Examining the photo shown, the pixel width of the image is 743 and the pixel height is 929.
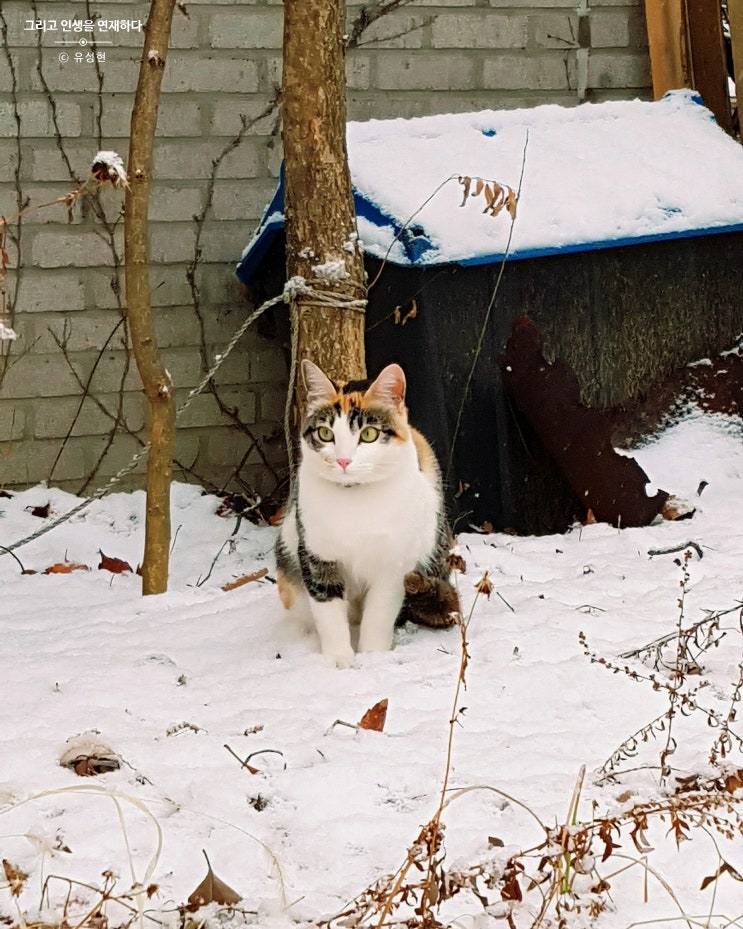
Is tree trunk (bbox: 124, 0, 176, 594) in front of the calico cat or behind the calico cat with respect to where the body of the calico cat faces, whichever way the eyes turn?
behind

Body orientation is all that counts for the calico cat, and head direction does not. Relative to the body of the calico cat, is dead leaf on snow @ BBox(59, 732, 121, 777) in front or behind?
in front

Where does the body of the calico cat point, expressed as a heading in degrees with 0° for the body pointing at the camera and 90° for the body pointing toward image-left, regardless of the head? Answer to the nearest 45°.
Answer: approximately 0°

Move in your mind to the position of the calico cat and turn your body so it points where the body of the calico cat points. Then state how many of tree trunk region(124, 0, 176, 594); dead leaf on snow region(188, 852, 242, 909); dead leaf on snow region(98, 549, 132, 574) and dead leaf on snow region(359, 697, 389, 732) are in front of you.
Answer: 2

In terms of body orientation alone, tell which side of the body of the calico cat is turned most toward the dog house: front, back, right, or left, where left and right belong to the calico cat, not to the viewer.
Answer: back

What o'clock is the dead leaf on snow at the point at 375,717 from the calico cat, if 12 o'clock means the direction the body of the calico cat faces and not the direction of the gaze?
The dead leaf on snow is roughly at 12 o'clock from the calico cat.

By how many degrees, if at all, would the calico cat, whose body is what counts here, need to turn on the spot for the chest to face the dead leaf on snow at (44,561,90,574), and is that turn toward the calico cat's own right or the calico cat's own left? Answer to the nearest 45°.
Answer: approximately 135° to the calico cat's own right

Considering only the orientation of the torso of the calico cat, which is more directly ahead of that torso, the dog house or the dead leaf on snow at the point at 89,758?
the dead leaf on snow

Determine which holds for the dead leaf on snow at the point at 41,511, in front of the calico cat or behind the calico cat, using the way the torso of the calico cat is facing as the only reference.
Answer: behind

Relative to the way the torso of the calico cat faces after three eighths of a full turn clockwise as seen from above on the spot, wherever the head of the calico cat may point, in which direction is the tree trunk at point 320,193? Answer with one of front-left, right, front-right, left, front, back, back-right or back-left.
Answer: front-right
